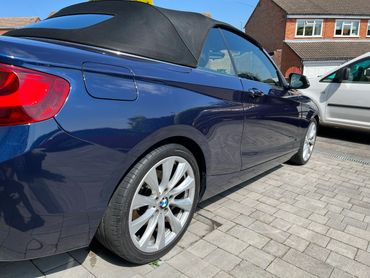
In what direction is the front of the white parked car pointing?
to the viewer's left

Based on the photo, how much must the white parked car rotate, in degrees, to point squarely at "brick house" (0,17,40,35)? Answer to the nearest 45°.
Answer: approximately 45° to its right

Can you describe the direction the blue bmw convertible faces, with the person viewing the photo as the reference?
facing away from the viewer and to the right of the viewer

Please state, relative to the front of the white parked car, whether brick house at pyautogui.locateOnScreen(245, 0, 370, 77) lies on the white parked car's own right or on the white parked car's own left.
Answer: on the white parked car's own right
